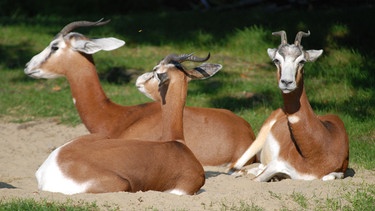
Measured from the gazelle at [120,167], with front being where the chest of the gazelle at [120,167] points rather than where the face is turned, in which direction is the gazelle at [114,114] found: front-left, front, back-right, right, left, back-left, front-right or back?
left

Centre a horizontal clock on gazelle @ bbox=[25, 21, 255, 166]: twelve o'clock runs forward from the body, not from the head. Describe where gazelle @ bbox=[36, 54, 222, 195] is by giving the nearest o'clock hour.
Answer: gazelle @ bbox=[36, 54, 222, 195] is roughly at 9 o'clock from gazelle @ bbox=[25, 21, 255, 166].

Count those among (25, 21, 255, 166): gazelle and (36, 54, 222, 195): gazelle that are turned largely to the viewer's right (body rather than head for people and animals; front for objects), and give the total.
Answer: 1

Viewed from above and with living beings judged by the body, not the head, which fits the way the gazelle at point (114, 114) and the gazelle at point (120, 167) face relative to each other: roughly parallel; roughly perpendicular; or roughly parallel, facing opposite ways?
roughly parallel, facing opposite ways

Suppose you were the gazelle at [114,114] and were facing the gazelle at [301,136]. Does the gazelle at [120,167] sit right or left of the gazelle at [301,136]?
right

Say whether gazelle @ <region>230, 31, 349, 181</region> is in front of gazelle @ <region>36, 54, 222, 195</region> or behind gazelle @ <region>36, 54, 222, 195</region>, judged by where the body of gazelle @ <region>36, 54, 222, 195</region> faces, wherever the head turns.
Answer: in front

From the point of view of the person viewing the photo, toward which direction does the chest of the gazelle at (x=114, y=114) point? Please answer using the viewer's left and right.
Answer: facing to the left of the viewer

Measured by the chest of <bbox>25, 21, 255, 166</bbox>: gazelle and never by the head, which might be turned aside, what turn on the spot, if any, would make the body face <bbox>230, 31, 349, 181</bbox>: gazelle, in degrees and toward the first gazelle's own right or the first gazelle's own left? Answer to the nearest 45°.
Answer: approximately 135° to the first gazelle's own left

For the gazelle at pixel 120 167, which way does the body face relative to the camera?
to the viewer's right

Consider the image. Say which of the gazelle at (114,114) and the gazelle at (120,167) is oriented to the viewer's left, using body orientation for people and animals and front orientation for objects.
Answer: the gazelle at (114,114)
